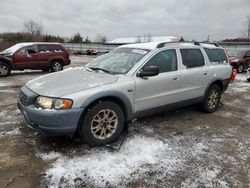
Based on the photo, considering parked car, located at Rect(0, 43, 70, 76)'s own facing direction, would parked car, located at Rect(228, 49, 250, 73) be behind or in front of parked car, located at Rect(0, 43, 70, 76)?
behind

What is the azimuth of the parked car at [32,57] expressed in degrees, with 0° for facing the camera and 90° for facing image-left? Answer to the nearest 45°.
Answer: approximately 90°

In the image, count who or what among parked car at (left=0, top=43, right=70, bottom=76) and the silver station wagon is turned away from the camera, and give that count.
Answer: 0

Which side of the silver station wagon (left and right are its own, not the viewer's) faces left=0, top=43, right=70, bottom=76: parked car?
right

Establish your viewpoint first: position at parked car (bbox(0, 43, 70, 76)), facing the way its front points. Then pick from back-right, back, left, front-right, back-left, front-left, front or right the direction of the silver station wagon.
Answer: left

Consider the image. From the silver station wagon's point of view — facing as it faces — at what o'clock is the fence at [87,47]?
The fence is roughly at 4 o'clock from the silver station wagon.
